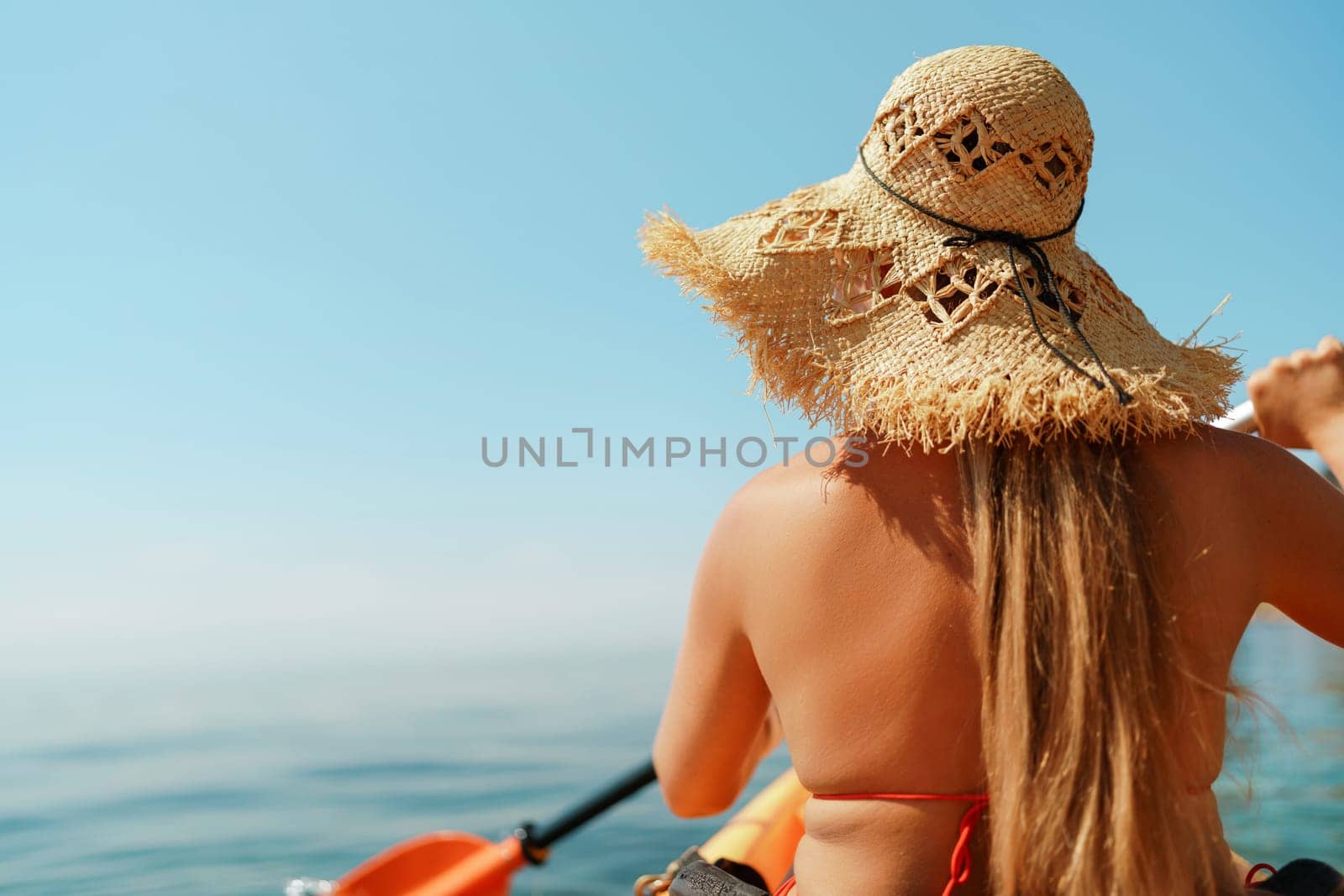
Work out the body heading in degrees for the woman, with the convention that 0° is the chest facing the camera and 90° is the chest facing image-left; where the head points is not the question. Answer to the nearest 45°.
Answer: approximately 180°
